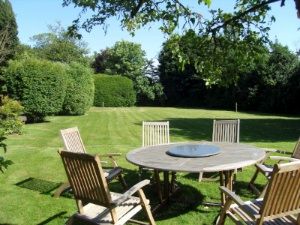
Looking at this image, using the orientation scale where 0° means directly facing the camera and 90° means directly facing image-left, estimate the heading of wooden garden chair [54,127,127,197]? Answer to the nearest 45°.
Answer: approximately 315°

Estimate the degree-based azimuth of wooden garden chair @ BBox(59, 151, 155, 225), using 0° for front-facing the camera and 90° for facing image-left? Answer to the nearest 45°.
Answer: approximately 225°

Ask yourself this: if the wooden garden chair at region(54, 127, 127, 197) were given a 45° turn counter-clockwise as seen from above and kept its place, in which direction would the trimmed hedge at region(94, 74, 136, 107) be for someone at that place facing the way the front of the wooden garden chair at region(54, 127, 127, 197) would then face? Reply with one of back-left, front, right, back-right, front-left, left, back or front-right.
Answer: left

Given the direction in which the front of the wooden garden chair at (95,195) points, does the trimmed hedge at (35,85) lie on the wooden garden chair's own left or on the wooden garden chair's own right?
on the wooden garden chair's own left

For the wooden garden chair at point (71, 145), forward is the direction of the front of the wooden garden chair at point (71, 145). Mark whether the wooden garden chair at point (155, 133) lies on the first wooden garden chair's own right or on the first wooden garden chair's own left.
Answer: on the first wooden garden chair's own left

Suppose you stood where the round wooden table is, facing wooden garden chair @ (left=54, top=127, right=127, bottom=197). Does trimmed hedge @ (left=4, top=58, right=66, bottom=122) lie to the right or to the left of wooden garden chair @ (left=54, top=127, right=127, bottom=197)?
right

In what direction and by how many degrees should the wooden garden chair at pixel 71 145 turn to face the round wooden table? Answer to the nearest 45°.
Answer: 0° — it already faces it

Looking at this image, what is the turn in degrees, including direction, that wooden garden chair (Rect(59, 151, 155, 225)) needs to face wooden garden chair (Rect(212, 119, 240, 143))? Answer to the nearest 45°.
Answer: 0° — it already faces it

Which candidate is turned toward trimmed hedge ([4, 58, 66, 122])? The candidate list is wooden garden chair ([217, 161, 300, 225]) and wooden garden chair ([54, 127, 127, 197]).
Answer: wooden garden chair ([217, 161, 300, 225])

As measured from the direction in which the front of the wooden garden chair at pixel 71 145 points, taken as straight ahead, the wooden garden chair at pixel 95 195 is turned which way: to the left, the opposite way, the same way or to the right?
to the left

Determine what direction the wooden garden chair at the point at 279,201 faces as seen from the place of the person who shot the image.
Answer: facing away from the viewer and to the left of the viewer

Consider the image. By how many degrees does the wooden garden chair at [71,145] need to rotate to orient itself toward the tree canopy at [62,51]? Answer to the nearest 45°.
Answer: approximately 135° to its left
